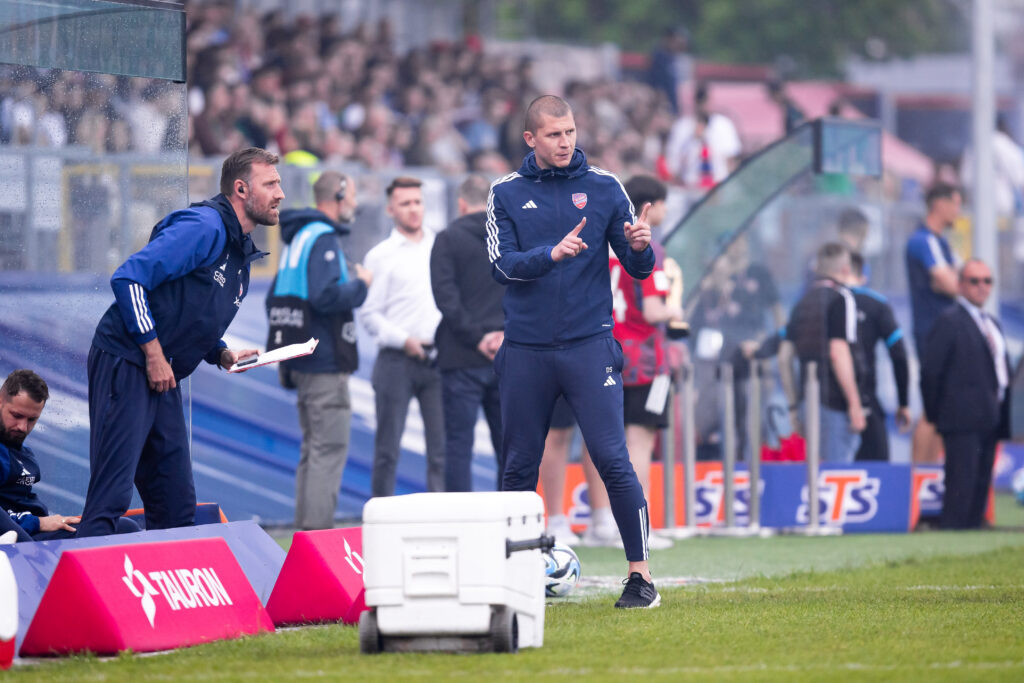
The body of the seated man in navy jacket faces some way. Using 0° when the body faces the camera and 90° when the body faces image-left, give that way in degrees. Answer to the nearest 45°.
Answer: approximately 315°

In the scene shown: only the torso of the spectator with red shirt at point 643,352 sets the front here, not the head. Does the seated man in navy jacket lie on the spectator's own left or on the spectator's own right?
on the spectator's own right

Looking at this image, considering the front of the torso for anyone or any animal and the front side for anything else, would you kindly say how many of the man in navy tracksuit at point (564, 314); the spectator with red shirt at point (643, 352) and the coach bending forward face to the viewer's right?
2

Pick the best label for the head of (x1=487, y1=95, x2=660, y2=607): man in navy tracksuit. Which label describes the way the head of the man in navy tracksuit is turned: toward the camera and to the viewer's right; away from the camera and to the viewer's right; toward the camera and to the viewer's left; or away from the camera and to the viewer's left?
toward the camera and to the viewer's right

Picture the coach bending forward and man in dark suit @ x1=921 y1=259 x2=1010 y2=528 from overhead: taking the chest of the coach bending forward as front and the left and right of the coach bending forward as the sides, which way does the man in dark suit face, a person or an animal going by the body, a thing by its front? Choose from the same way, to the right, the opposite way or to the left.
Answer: to the right

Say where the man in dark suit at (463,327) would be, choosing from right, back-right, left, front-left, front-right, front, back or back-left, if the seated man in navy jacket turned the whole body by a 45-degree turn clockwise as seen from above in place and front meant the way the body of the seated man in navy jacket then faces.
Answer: back-left

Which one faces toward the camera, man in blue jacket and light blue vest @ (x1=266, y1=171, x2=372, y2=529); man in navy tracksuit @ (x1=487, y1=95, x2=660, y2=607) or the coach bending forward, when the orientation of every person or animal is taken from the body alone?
the man in navy tracksuit

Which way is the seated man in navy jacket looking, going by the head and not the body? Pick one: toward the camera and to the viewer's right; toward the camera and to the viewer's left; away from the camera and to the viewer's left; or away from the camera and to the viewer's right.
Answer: toward the camera and to the viewer's right

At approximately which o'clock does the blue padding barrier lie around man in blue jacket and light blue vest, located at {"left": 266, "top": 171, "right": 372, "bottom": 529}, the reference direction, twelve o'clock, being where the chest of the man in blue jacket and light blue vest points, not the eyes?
The blue padding barrier is roughly at 5 o'clock from the man in blue jacket and light blue vest.

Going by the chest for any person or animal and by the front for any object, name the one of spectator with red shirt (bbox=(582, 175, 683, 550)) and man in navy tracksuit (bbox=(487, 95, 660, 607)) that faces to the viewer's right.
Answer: the spectator with red shirt

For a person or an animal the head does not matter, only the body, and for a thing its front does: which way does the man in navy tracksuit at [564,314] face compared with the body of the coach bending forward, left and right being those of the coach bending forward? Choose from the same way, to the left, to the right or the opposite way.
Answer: to the right

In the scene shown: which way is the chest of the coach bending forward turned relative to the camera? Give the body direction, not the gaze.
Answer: to the viewer's right

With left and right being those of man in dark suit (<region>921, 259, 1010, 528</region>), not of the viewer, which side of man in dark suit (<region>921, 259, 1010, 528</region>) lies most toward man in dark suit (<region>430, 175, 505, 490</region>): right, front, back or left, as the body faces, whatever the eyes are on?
right

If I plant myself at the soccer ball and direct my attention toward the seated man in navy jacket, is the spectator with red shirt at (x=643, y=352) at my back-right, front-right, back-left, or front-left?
back-right

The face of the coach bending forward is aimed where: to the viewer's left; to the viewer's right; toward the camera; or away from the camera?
to the viewer's right

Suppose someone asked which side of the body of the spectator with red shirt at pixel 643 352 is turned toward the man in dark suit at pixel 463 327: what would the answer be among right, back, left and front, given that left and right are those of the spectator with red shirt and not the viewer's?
back

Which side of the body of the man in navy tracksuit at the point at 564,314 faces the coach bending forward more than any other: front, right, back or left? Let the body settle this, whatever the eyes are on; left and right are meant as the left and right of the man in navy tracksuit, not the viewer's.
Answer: right

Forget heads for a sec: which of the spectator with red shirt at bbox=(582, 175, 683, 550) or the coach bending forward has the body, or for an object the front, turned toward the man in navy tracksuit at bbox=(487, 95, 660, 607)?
the coach bending forward
